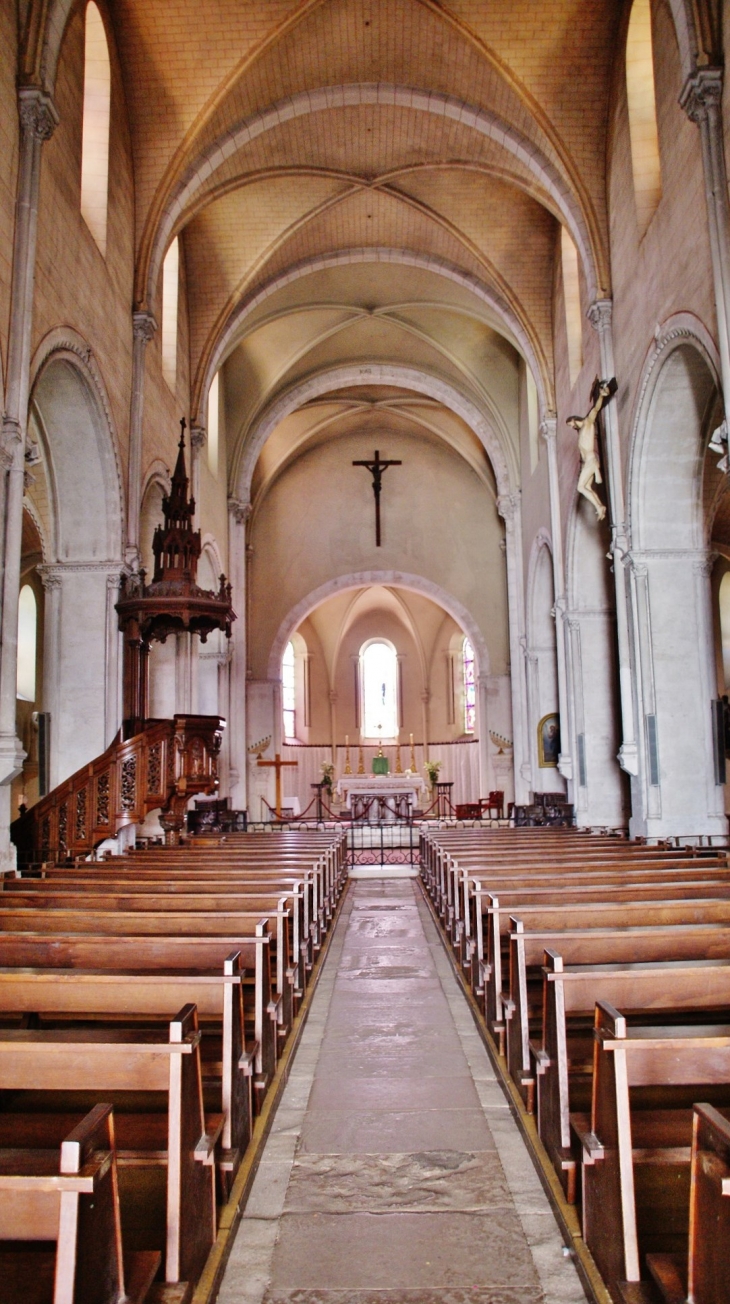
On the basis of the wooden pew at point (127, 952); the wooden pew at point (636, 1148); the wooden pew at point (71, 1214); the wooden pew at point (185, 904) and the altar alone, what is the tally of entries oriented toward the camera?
1

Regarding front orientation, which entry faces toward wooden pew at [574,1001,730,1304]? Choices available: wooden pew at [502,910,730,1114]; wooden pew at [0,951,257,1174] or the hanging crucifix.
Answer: the hanging crucifix

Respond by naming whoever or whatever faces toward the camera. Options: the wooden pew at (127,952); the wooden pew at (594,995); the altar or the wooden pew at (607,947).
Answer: the altar

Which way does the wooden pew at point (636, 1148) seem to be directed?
away from the camera

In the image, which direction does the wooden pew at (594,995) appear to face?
away from the camera

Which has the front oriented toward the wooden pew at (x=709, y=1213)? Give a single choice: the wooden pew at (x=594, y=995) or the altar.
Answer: the altar

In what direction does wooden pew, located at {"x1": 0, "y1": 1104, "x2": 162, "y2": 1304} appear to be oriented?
away from the camera

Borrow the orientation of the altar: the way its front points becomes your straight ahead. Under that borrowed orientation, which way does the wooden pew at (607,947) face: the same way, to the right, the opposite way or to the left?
the opposite way

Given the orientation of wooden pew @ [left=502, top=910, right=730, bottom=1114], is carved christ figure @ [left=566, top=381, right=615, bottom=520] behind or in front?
in front

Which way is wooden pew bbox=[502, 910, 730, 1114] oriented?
away from the camera

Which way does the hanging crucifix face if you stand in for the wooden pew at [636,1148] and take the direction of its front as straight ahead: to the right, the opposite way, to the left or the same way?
the opposite way

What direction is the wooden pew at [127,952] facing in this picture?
away from the camera

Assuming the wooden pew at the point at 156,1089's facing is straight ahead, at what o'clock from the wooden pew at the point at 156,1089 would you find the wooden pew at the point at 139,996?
the wooden pew at the point at 139,996 is roughly at 12 o'clock from the wooden pew at the point at 156,1089.
